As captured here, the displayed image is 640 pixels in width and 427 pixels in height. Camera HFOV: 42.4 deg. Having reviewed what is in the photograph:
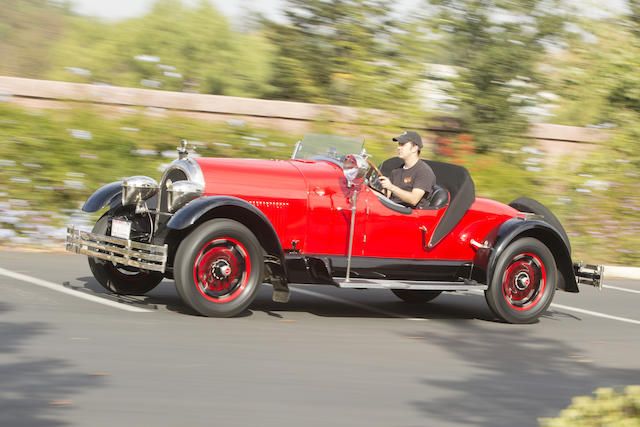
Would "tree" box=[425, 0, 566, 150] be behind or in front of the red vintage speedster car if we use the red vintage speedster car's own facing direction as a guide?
behind

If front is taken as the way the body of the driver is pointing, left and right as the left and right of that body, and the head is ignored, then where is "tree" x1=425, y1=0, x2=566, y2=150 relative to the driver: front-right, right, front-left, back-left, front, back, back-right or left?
back-right

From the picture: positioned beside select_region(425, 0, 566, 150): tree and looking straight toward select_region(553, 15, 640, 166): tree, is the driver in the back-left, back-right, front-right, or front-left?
back-right

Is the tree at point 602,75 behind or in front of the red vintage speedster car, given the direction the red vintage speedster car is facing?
behind

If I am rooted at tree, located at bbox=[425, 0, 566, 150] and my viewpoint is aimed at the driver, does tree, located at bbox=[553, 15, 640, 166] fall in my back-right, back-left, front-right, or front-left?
back-left
